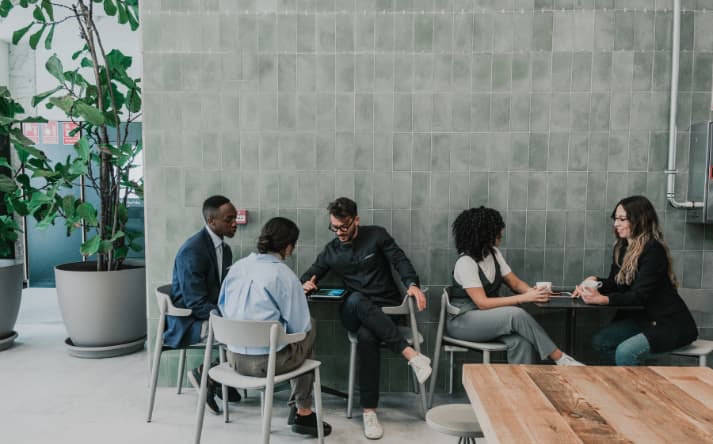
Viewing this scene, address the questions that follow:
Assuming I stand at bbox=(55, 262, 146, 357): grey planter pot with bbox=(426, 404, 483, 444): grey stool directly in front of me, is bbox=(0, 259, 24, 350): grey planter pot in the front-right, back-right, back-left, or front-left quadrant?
back-right

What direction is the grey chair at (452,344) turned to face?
to the viewer's right

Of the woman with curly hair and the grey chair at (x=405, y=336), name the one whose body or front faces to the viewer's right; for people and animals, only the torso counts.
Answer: the woman with curly hair

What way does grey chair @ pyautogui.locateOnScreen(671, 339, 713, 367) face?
to the viewer's left

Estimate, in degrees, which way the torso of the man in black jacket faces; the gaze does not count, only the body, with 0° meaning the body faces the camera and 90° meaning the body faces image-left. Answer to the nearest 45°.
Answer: approximately 0°

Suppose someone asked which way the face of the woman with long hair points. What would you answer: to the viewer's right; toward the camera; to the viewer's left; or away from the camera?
to the viewer's left

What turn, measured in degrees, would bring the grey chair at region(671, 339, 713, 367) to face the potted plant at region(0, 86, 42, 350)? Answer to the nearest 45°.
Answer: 0° — it already faces it

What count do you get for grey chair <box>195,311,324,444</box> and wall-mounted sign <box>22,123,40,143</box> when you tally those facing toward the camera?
1

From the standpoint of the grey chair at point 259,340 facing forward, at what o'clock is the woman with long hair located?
The woman with long hair is roughly at 1 o'clock from the grey chair.
